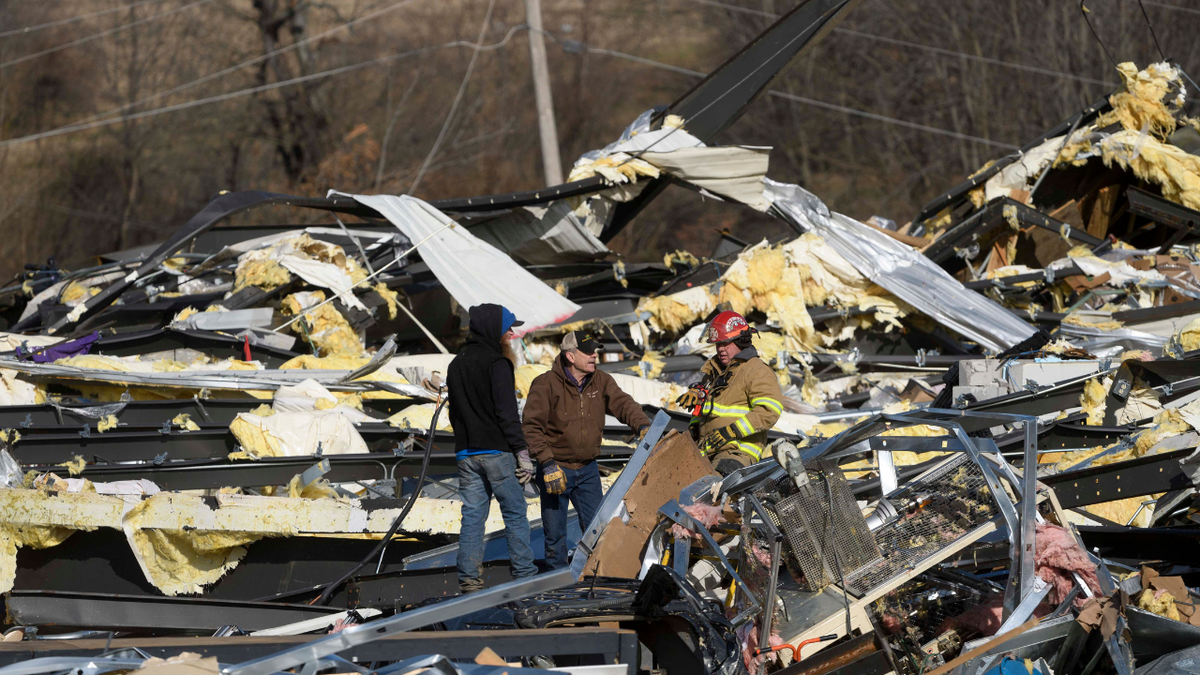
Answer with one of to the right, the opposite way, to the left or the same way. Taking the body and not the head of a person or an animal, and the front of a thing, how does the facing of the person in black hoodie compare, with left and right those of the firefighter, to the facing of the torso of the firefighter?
the opposite way

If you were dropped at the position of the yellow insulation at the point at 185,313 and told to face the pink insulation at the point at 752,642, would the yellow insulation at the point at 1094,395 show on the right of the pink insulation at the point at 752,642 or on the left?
left

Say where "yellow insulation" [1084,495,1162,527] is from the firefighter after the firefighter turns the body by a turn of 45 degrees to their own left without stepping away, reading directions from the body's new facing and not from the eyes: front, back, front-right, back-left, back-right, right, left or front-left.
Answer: left

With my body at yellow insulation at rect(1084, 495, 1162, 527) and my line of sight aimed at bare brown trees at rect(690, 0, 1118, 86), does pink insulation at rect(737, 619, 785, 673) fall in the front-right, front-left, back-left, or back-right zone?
back-left

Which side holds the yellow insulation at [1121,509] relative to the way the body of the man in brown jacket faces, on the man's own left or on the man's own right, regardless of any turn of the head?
on the man's own left

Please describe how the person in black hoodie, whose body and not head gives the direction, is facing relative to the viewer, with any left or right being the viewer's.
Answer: facing away from the viewer and to the right of the viewer

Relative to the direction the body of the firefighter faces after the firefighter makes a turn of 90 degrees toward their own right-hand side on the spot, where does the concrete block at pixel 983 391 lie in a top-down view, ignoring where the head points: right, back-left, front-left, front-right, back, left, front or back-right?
right

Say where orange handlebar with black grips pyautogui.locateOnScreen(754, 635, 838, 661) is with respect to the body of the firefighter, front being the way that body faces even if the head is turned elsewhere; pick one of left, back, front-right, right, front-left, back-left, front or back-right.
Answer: front-left

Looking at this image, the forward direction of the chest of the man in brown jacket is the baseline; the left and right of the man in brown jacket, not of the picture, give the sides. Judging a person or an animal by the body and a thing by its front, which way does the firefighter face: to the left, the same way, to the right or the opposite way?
to the right

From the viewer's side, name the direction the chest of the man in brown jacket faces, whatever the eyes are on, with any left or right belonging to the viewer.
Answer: facing the viewer and to the right of the viewer

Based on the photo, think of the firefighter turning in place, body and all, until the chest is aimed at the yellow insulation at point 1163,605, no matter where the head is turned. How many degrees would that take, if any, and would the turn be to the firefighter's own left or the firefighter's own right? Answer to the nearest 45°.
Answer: approximately 90° to the firefighter's own left

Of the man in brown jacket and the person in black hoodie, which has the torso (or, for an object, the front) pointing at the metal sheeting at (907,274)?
the person in black hoodie

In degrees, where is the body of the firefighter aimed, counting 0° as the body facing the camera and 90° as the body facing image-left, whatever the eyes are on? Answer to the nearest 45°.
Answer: approximately 45°

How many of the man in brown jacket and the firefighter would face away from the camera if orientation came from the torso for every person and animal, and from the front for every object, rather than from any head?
0
